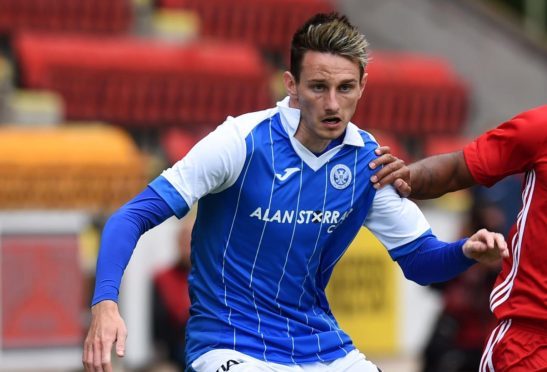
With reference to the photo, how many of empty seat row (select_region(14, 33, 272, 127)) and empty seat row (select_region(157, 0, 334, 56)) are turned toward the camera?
2

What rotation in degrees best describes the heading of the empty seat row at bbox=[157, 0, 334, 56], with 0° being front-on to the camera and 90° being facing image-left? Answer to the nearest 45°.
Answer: approximately 0°

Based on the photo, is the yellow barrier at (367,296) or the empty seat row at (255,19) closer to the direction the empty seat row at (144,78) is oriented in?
the yellow barrier

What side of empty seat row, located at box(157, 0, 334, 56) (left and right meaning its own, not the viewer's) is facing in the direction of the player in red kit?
front

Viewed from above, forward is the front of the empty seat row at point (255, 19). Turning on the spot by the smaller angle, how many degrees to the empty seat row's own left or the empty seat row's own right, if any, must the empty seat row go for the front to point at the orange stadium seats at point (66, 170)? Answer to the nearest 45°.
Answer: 0° — it already faces it

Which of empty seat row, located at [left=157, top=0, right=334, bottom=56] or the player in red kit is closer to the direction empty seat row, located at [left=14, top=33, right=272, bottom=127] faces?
the player in red kit

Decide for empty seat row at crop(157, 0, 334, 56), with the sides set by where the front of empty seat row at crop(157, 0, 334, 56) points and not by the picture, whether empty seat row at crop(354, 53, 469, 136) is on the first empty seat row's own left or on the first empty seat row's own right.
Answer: on the first empty seat row's own left

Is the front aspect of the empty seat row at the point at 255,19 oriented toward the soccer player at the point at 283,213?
yes

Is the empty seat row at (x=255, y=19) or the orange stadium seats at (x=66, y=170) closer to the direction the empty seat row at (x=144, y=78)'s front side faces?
the orange stadium seats
